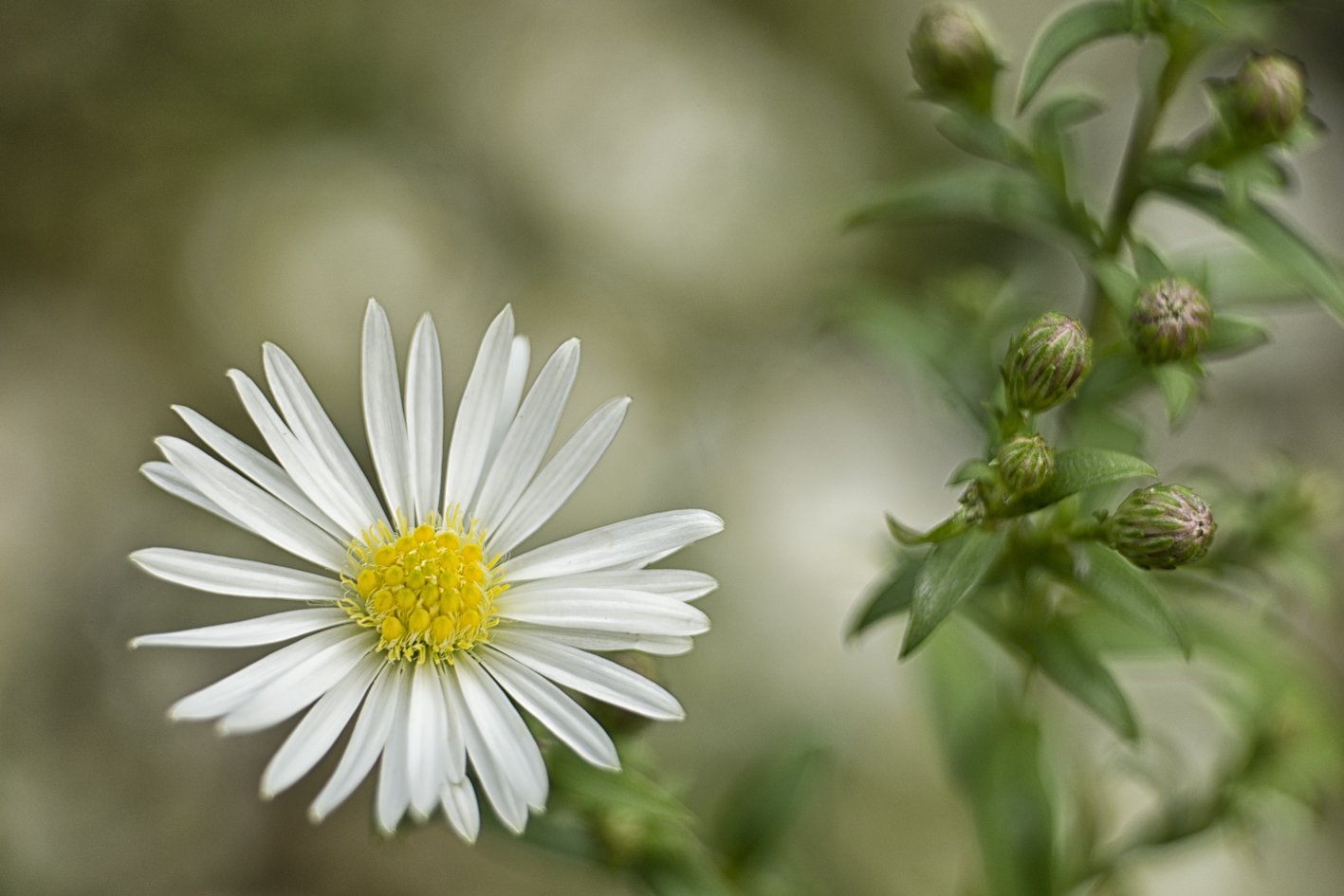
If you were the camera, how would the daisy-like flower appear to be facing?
facing the viewer
